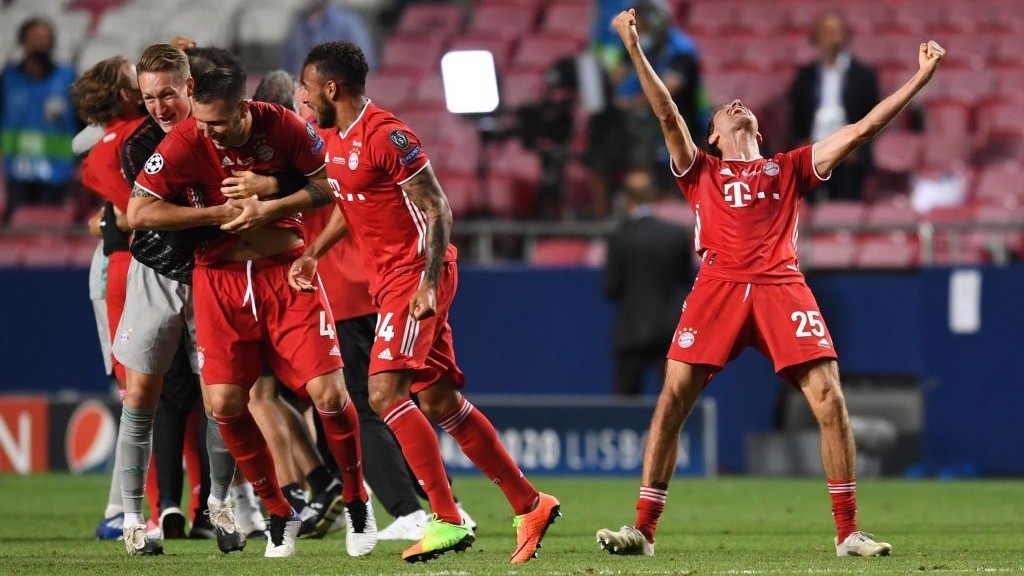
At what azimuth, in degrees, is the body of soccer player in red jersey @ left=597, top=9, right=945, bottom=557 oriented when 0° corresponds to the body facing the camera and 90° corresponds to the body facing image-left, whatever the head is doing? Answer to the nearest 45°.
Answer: approximately 0°

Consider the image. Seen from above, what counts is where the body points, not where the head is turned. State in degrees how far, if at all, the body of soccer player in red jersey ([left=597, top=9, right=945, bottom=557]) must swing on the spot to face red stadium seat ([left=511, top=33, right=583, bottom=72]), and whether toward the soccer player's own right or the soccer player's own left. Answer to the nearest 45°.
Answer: approximately 180°

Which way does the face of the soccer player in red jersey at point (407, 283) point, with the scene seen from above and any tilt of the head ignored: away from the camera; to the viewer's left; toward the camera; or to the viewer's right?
to the viewer's left

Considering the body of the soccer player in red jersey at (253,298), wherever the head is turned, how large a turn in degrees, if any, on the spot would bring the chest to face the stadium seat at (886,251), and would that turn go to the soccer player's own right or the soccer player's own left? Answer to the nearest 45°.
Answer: approximately 135° to the soccer player's own left

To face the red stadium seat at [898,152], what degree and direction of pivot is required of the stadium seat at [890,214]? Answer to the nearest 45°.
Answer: approximately 180°

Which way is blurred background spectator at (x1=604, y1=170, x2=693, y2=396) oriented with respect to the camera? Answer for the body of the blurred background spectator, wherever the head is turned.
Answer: away from the camera
